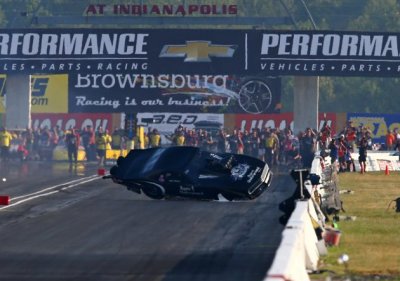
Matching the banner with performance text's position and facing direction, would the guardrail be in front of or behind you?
in front

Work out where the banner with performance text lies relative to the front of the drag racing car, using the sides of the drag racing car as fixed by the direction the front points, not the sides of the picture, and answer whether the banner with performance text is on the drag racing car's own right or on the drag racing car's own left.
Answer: on the drag racing car's own left

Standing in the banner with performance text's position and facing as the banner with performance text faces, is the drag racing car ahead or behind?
ahead

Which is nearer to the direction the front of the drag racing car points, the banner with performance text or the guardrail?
the guardrail

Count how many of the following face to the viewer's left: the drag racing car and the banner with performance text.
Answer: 0

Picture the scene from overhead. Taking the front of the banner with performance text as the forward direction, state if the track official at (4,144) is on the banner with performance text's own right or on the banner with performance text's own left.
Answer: on the banner with performance text's own right

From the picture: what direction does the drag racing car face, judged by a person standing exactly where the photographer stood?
facing the viewer and to the right of the viewer

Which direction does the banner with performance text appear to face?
toward the camera
